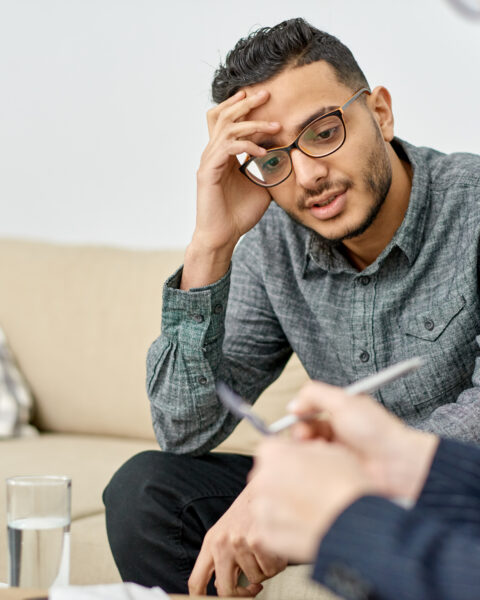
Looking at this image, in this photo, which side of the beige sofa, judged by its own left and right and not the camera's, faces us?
front

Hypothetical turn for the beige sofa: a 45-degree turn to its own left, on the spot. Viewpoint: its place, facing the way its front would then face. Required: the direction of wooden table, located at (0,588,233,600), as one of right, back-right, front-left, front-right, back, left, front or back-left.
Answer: front-right

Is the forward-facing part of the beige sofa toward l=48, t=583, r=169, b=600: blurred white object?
yes

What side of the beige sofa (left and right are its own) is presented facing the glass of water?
front
